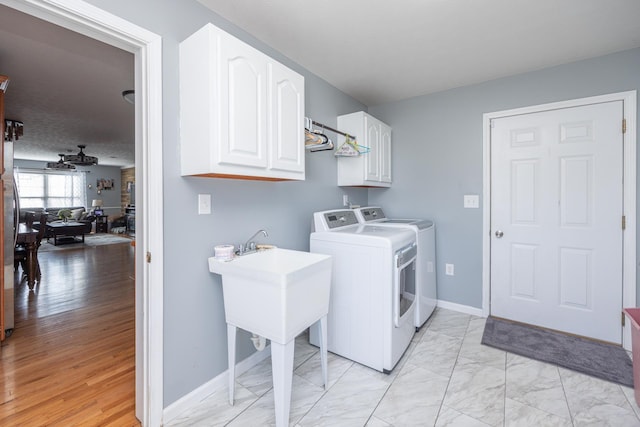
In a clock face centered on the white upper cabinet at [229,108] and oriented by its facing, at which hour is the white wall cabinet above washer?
The white wall cabinet above washer is roughly at 9 o'clock from the white upper cabinet.

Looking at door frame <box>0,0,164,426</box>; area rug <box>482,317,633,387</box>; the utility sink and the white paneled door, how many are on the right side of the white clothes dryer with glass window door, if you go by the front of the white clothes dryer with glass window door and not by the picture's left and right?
2

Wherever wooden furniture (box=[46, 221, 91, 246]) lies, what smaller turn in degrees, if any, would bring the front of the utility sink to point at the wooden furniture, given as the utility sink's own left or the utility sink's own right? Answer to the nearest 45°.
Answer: approximately 180°

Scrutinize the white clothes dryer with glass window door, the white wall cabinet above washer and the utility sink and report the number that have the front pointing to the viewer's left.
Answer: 0

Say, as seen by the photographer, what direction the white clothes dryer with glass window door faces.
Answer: facing the viewer and to the right of the viewer

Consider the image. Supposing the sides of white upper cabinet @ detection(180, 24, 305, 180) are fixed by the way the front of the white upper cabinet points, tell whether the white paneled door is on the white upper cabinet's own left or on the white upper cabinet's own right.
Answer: on the white upper cabinet's own left

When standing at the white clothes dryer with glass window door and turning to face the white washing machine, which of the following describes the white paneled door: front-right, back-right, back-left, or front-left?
back-left

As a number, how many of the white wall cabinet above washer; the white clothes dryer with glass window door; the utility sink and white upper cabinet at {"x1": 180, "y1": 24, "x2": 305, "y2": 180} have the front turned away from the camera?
0

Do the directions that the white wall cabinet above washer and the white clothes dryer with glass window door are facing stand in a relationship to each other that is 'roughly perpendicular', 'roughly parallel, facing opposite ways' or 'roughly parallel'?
roughly parallel

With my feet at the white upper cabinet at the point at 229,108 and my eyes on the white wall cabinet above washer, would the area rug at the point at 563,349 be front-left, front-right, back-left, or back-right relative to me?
front-right

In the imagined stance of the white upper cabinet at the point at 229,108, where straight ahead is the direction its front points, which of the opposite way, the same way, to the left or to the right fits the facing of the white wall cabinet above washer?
the same way

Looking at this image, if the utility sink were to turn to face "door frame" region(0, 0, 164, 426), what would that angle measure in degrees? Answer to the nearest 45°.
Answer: approximately 135° to its right

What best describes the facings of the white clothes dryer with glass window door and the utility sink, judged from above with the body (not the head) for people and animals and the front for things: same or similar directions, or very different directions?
same or similar directions

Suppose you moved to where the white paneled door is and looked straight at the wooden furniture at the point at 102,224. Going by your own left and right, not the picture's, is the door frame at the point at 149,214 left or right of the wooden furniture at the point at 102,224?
left

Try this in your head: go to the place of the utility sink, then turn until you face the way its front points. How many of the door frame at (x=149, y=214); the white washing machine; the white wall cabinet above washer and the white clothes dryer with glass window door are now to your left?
3

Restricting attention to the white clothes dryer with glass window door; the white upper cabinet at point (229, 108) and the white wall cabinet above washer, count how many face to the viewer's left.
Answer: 0

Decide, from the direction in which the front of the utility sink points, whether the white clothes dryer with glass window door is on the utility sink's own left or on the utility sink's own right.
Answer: on the utility sink's own left
